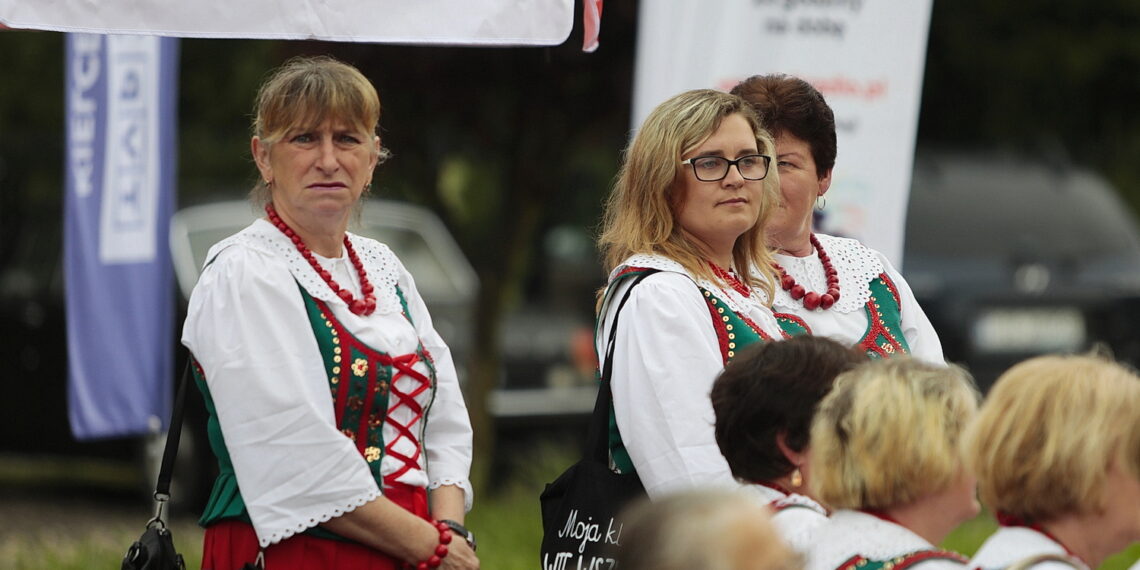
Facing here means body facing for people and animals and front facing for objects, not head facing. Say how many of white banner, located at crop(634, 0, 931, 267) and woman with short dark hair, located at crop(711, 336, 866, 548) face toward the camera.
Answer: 1

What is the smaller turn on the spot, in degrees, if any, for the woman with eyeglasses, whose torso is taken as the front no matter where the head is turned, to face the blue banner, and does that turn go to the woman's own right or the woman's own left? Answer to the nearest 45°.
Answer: approximately 180°

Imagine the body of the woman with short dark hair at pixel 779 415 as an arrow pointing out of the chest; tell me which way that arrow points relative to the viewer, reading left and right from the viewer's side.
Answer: facing away from the viewer and to the right of the viewer

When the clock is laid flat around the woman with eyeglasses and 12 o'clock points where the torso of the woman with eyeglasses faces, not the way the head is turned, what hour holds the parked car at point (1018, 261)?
The parked car is roughly at 8 o'clock from the woman with eyeglasses.

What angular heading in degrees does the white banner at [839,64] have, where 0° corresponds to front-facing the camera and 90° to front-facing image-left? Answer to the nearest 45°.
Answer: approximately 0°

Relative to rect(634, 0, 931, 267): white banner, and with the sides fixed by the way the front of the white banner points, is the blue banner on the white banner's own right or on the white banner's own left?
on the white banner's own right

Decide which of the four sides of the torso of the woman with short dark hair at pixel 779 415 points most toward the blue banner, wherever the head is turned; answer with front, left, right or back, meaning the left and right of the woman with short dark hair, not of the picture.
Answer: left
